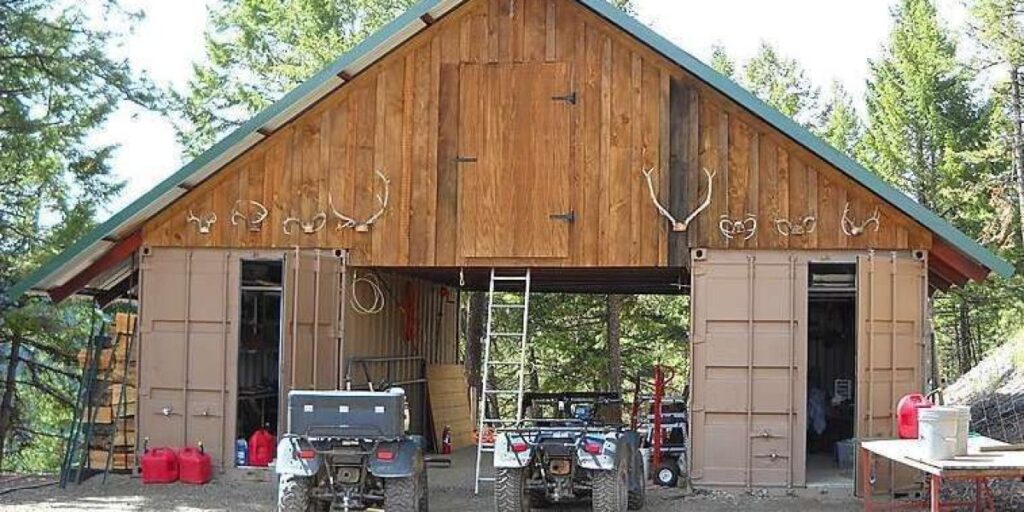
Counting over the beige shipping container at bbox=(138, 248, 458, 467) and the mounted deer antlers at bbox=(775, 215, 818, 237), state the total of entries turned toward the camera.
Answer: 2

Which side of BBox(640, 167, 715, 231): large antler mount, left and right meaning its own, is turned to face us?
front

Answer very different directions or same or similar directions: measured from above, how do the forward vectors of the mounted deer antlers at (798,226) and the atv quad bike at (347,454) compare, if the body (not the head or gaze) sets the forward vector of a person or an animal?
very different directions

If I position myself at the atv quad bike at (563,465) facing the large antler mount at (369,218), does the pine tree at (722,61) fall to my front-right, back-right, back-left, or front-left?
front-right

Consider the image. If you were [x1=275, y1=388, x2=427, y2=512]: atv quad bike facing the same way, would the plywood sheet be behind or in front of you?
in front

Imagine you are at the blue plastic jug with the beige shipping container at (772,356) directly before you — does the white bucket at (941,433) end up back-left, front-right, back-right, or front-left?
front-right

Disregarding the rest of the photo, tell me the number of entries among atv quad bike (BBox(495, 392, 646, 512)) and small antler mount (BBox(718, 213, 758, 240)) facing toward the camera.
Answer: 1

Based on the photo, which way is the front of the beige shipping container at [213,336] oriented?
toward the camera

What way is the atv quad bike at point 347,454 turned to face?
away from the camera

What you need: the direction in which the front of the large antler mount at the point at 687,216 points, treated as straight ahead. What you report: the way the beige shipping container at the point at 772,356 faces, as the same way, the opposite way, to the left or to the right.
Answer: the same way

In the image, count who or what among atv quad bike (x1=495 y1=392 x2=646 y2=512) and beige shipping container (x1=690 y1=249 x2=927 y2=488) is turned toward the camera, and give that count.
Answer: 1

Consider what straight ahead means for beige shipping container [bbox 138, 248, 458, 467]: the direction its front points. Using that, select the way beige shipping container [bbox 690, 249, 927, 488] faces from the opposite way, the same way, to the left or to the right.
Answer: the same way

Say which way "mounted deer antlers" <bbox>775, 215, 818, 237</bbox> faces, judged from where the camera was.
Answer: facing the viewer

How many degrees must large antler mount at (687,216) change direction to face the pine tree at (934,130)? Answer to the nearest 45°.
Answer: approximately 180°

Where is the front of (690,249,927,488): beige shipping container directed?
toward the camera

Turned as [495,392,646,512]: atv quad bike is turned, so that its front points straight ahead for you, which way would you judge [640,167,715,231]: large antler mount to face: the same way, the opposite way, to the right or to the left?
the opposite way

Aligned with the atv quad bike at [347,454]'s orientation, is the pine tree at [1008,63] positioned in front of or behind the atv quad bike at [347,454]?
in front

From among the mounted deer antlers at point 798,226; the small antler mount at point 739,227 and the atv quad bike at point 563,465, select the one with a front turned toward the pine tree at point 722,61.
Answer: the atv quad bike

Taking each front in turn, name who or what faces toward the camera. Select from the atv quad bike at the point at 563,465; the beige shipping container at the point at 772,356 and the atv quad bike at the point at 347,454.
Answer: the beige shipping container

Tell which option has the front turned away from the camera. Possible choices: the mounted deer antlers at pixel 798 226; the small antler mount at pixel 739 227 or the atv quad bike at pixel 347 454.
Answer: the atv quad bike

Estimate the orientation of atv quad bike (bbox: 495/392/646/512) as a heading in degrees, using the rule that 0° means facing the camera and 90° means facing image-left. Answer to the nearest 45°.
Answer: approximately 180°

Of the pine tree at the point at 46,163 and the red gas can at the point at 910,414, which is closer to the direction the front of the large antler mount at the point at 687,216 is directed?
the red gas can
